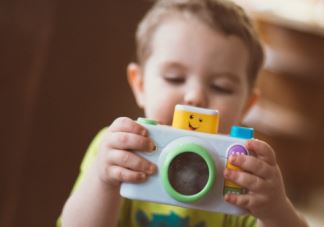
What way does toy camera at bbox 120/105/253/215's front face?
toward the camera
